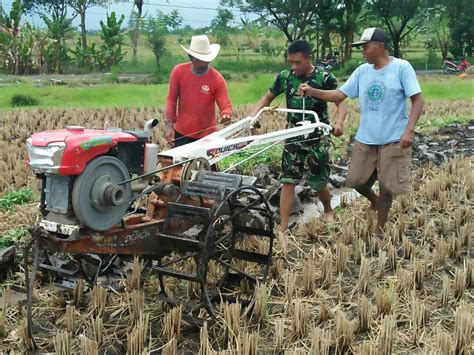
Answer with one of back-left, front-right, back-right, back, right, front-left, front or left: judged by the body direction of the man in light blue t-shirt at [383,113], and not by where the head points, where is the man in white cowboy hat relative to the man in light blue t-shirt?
front-right

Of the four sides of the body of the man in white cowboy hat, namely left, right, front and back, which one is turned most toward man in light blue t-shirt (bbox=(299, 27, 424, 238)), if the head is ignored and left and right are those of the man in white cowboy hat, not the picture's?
left

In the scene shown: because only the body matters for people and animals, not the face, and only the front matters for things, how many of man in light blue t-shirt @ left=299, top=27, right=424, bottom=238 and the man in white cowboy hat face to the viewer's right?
0

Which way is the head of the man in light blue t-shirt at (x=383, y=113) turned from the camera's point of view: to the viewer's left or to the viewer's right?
to the viewer's left

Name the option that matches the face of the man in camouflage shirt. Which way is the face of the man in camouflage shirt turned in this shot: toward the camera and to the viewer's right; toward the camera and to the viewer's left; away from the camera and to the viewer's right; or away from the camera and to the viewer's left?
toward the camera and to the viewer's left

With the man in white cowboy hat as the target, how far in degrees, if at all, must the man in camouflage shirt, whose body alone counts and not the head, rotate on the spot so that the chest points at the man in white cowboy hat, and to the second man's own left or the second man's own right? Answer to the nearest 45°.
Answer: approximately 45° to the second man's own right

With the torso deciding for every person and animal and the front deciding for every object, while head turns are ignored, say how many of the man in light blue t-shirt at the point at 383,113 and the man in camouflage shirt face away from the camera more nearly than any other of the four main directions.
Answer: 0

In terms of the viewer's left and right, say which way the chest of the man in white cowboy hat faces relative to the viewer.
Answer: facing the viewer

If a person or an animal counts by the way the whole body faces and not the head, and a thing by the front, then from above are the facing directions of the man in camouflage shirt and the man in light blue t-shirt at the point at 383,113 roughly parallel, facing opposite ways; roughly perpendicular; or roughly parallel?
roughly parallel

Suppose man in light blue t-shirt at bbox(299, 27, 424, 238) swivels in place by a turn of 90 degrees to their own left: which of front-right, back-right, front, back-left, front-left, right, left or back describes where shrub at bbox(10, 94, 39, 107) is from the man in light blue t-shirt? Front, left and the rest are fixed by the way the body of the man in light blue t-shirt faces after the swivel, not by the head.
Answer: back

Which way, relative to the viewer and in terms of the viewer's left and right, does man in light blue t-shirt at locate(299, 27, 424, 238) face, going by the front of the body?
facing the viewer and to the left of the viewer

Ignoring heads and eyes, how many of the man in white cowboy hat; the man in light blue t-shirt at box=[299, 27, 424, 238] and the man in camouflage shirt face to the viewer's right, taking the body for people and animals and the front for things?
0

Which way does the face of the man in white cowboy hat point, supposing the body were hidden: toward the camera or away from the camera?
toward the camera

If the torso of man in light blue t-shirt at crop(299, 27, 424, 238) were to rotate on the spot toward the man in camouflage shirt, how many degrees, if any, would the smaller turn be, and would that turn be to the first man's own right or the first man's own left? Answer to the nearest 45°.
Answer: approximately 90° to the first man's own right
